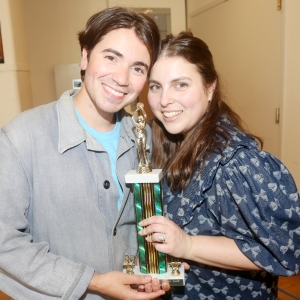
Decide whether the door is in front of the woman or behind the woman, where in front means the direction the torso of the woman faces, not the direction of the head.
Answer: behind

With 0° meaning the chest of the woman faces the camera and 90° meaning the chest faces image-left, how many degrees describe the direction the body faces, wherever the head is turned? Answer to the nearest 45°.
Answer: approximately 45°

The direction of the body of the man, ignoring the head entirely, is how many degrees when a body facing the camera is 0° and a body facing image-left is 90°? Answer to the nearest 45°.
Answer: approximately 315°
